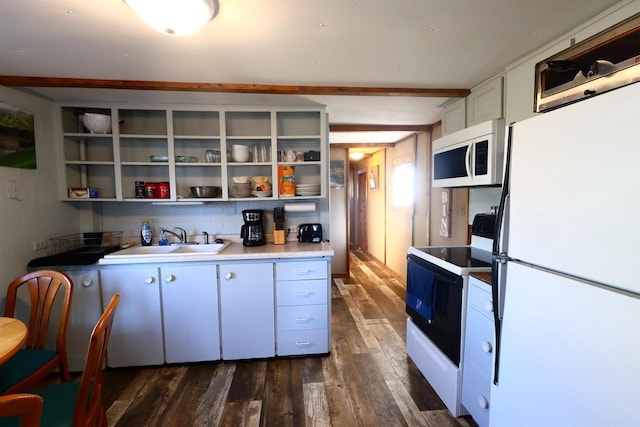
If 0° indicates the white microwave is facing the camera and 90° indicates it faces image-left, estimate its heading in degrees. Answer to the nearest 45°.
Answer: approximately 45°

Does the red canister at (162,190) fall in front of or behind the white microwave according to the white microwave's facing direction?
in front

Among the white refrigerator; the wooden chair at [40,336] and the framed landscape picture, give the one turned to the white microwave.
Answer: the framed landscape picture

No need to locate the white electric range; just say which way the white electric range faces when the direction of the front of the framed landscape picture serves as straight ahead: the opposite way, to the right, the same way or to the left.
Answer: the opposite way

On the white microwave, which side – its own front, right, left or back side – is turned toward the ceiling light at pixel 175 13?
front

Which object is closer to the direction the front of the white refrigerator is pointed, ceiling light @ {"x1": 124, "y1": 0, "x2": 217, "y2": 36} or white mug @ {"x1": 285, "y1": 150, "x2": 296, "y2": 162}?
the ceiling light

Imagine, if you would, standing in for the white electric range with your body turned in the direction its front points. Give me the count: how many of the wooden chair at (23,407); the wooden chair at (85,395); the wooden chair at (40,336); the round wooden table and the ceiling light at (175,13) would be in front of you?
5

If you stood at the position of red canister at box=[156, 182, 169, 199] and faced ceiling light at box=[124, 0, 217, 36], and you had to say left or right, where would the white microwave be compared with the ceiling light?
left

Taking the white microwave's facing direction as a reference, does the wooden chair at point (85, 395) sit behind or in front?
in front

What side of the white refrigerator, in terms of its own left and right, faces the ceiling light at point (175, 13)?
front

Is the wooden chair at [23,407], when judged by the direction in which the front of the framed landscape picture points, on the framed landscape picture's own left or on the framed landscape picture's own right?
on the framed landscape picture's own right

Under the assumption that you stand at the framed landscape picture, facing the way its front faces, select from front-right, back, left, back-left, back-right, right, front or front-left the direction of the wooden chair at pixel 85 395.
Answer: front-right

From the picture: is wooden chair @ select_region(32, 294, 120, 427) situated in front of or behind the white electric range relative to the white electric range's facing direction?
in front
